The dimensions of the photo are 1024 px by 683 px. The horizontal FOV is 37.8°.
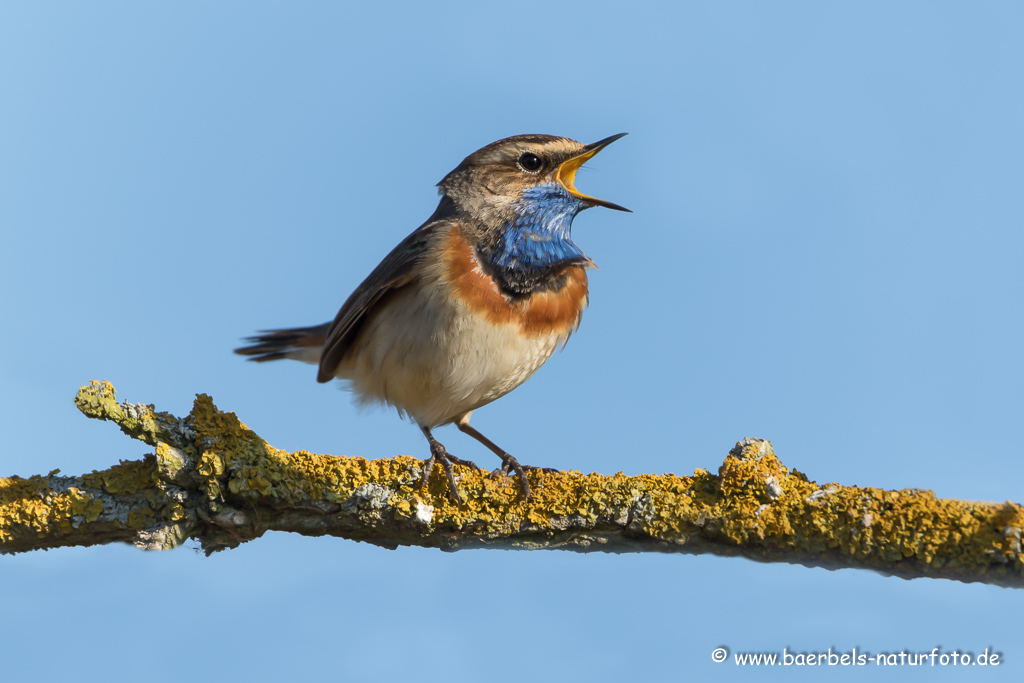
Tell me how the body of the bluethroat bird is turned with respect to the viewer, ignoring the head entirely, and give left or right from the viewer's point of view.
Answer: facing the viewer and to the right of the viewer
